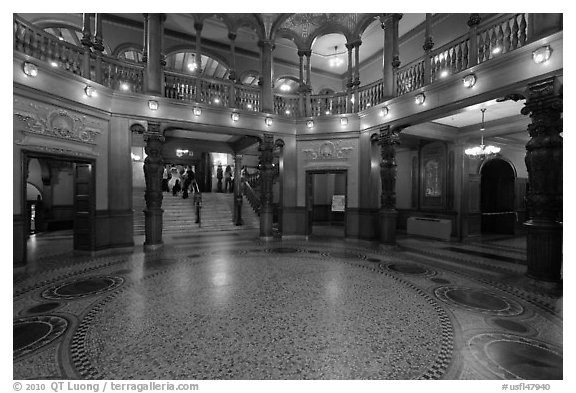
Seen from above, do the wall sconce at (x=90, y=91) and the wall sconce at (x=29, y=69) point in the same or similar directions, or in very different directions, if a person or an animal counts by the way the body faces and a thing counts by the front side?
same or similar directions

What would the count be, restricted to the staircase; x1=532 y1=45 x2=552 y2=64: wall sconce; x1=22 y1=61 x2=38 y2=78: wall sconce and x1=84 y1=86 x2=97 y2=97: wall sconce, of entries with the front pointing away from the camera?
0

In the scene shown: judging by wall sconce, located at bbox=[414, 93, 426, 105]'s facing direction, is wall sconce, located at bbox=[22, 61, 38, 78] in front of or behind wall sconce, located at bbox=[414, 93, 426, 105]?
in front

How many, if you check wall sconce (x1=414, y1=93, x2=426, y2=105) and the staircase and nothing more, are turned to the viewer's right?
0

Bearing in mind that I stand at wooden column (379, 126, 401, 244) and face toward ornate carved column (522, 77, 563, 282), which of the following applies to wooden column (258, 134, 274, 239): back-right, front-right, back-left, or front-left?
back-right

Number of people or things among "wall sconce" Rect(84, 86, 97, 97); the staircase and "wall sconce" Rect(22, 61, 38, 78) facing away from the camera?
0

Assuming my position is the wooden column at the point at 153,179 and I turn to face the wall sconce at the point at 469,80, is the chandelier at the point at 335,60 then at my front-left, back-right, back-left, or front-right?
front-left

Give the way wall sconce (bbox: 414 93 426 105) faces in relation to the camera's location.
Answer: facing the viewer and to the left of the viewer

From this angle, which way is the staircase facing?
toward the camera

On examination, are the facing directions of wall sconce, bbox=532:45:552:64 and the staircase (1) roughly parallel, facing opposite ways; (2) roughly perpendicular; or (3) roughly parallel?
roughly perpendicular

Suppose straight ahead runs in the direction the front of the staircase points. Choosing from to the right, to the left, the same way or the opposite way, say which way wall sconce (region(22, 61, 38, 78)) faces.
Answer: to the left

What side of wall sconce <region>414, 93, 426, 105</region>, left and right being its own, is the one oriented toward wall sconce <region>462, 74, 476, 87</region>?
left

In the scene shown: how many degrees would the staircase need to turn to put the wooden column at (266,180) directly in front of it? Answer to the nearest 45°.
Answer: approximately 45° to its left

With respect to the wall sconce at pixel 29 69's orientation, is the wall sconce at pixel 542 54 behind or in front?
in front

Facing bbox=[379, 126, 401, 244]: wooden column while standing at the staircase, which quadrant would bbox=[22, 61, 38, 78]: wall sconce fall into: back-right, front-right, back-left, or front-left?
front-right

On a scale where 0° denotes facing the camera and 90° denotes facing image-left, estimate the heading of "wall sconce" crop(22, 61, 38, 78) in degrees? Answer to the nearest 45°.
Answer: approximately 315°
